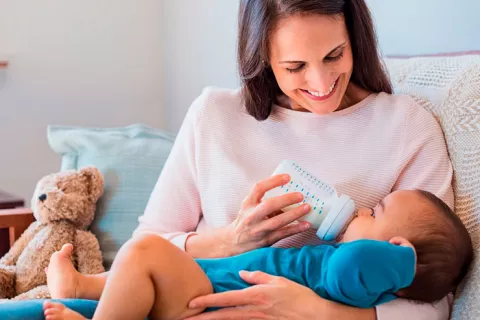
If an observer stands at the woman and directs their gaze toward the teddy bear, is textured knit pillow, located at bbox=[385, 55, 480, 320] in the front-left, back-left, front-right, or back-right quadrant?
back-right

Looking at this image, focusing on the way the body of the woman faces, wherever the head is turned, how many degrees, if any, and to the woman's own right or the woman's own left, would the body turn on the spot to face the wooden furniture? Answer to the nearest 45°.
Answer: approximately 135° to the woman's own right

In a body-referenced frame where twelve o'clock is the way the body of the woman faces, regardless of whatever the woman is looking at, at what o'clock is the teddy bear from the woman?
The teddy bear is roughly at 4 o'clock from the woman.

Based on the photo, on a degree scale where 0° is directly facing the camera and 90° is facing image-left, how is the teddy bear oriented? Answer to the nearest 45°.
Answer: approximately 45°

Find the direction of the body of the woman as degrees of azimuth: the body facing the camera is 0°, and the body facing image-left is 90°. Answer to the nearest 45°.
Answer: approximately 0°

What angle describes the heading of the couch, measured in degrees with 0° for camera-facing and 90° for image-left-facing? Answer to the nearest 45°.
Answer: approximately 0°

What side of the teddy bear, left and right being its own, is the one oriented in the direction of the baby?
left

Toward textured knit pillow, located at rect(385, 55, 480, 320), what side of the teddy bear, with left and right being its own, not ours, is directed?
left
